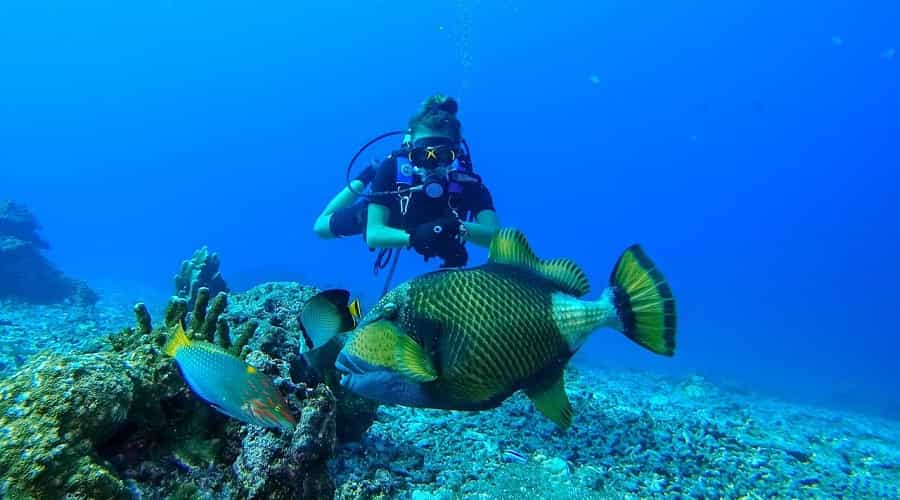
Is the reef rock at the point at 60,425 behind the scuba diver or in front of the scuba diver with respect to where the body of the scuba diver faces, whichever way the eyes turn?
in front

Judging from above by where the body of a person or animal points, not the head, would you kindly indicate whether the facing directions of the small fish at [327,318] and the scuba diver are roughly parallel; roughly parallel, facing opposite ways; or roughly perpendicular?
roughly perpendicular

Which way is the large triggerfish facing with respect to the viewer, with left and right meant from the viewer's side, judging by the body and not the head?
facing to the left of the viewer

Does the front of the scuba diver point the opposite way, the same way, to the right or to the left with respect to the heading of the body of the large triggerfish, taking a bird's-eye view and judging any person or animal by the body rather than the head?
to the left

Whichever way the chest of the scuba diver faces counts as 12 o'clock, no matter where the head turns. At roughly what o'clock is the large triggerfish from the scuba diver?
The large triggerfish is roughly at 12 o'clock from the scuba diver.

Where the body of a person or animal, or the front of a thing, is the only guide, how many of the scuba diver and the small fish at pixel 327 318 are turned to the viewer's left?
1

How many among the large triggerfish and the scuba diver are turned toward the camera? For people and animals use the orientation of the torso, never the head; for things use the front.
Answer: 1

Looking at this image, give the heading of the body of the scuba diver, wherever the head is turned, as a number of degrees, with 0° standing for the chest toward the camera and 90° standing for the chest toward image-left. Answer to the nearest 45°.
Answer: approximately 0°

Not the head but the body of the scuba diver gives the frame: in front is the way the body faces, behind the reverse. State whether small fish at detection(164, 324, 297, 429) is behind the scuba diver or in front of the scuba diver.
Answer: in front

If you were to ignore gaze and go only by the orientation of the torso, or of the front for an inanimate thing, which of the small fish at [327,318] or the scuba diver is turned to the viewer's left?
the small fish
